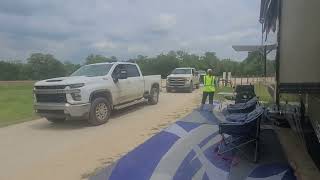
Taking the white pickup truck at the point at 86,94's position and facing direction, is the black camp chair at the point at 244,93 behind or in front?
behind

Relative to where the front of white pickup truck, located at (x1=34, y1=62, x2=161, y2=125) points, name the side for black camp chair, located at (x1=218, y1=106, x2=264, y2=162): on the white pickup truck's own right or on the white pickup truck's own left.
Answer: on the white pickup truck's own left

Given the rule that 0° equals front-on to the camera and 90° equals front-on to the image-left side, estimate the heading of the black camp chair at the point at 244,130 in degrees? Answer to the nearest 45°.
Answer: approximately 90°

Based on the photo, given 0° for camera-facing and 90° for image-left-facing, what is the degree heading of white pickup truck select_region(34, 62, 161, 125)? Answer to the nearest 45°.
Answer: approximately 45°

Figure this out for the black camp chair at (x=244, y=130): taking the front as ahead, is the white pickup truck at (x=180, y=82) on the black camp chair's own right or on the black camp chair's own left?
on the black camp chair's own right

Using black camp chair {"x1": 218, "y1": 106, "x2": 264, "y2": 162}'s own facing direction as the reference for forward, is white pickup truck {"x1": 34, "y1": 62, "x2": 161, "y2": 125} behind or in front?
in front

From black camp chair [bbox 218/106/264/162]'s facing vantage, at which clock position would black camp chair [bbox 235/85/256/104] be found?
black camp chair [bbox 235/85/256/104] is roughly at 3 o'clock from black camp chair [bbox 218/106/264/162].

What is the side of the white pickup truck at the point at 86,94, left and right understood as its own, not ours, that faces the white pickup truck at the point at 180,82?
back

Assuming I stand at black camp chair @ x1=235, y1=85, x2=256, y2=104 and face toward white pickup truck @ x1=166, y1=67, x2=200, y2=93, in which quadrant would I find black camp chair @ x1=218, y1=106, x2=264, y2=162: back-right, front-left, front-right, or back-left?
back-left

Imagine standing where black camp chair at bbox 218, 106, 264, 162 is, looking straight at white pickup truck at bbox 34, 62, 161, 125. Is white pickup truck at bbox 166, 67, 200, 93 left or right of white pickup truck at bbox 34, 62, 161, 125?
right
